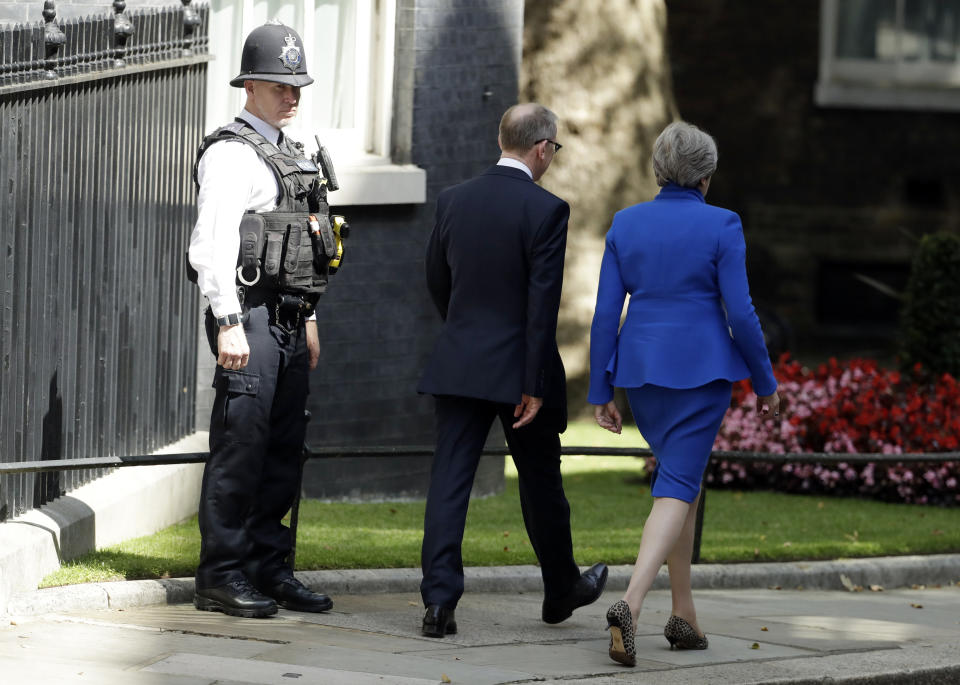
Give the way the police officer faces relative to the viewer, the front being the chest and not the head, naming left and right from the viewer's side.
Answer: facing the viewer and to the right of the viewer

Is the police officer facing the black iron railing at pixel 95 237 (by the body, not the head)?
no

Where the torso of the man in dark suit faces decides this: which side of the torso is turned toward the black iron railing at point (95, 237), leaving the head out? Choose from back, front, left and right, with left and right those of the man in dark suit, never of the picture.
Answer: left

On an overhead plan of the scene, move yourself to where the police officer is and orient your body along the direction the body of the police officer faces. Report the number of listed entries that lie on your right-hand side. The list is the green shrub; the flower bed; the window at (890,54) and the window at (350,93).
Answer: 0

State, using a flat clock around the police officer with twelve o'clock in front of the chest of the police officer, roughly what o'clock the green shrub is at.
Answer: The green shrub is roughly at 9 o'clock from the police officer.

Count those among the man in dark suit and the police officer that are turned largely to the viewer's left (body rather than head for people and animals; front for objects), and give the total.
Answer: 0

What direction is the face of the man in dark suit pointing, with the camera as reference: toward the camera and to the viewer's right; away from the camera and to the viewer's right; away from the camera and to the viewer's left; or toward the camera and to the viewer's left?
away from the camera and to the viewer's right

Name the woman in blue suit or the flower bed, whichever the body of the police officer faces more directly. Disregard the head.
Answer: the woman in blue suit

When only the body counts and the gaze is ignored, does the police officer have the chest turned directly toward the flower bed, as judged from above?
no

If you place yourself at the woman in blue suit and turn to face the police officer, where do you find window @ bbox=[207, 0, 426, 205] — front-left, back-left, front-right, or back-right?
front-right

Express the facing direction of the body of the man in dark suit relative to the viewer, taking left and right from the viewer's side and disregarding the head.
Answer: facing away from the viewer and to the right of the viewer

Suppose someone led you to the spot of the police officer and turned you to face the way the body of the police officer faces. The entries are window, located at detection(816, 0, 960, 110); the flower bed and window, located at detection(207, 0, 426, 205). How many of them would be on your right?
0

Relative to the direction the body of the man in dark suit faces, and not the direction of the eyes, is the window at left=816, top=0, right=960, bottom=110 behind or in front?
in front

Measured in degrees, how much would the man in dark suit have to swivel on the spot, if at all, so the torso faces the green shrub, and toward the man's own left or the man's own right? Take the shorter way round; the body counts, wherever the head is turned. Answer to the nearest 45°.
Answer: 0° — they already face it

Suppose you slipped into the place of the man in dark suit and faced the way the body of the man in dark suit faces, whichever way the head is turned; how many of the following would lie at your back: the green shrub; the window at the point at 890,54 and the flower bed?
0
